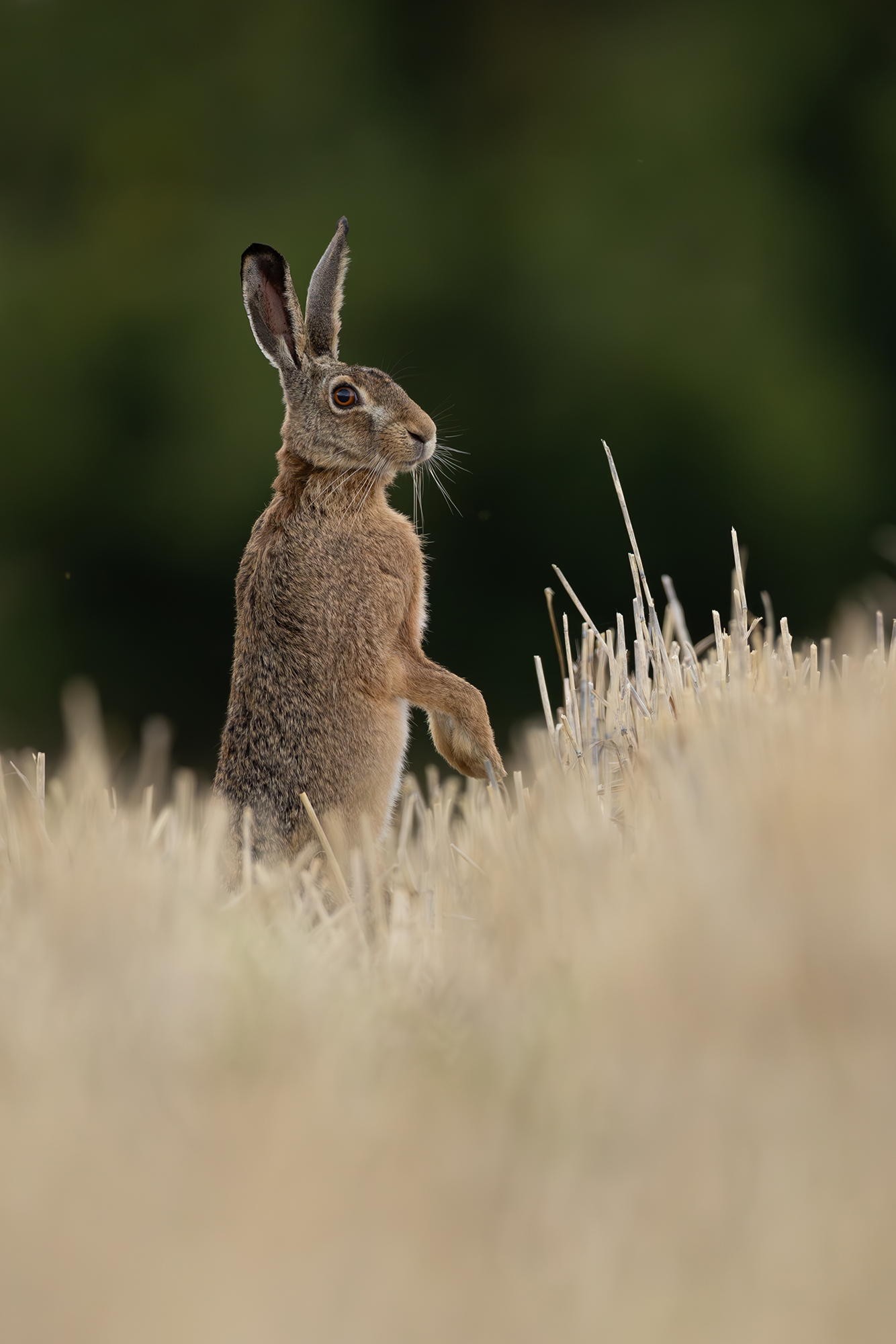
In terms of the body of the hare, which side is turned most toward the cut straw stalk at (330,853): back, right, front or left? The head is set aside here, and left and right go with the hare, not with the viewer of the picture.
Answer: right

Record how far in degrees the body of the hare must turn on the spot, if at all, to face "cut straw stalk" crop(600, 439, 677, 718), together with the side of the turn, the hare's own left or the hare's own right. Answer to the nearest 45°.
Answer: approximately 45° to the hare's own right

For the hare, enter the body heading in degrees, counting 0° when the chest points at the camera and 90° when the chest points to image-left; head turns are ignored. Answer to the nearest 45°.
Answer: approximately 270°
